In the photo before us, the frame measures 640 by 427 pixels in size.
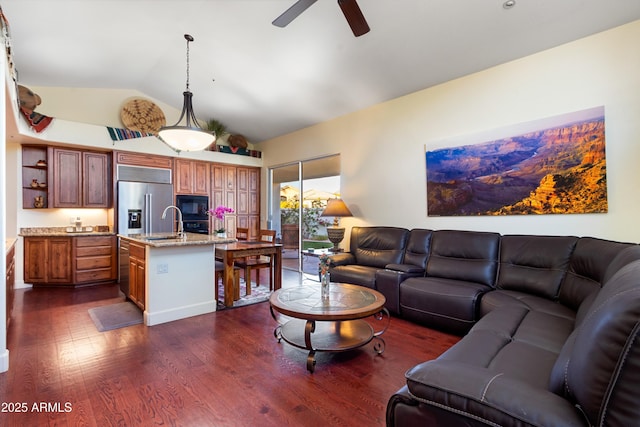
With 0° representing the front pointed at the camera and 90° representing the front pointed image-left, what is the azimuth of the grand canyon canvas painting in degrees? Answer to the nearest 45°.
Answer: approximately 45°

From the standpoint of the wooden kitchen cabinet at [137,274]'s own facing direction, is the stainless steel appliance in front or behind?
behind

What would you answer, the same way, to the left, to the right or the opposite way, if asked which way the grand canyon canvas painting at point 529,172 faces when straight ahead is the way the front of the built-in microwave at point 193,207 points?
to the right

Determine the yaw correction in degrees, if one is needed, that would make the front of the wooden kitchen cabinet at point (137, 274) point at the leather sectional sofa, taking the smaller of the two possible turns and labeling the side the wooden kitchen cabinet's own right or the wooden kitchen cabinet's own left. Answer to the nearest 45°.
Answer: approximately 90° to the wooden kitchen cabinet's own left

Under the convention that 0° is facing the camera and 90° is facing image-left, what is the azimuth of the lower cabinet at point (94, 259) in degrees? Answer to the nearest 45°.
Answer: approximately 0°
